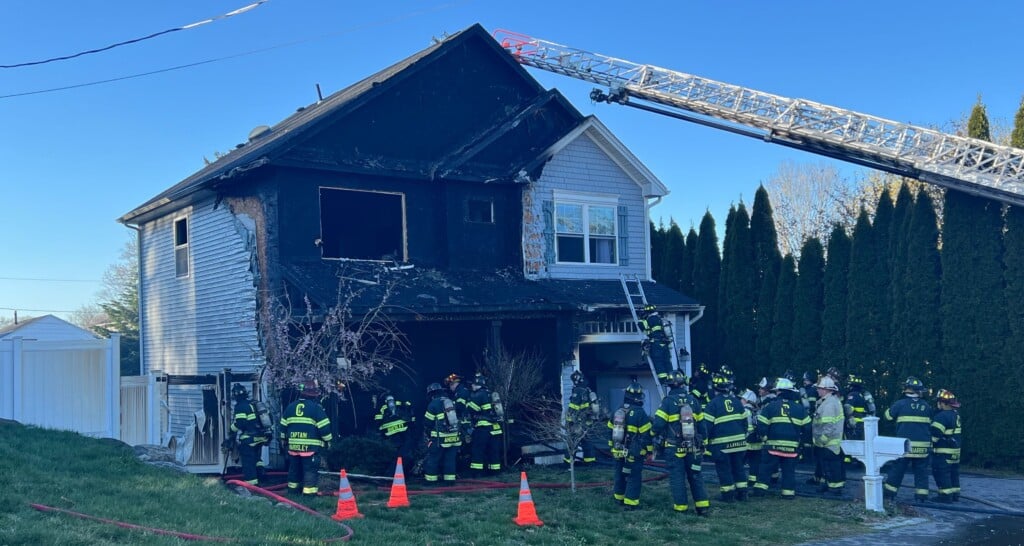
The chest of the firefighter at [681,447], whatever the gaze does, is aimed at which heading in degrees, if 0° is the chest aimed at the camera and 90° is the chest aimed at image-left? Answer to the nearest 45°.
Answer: approximately 180°

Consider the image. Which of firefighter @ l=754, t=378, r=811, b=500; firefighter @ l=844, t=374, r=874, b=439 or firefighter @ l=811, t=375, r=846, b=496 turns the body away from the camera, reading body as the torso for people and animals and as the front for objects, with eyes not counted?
firefighter @ l=754, t=378, r=811, b=500

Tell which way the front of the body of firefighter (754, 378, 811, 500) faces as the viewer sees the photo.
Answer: away from the camera

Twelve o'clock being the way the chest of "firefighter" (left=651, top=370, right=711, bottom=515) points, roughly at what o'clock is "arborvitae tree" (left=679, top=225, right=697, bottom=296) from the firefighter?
The arborvitae tree is roughly at 12 o'clock from the firefighter.

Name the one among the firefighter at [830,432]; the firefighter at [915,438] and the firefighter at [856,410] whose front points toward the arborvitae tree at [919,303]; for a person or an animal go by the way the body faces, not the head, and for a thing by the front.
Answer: the firefighter at [915,438]

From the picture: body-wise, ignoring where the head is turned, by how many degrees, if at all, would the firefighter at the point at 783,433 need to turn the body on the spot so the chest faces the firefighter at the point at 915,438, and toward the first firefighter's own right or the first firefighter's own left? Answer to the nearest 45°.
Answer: approximately 90° to the first firefighter's own right

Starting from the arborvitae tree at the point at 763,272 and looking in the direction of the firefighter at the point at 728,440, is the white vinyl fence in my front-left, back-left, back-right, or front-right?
front-right

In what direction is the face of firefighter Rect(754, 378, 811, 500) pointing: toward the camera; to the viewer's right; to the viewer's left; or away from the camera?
away from the camera

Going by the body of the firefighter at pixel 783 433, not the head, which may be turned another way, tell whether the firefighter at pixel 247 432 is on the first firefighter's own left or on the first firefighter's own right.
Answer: on the first firefighter's own left
